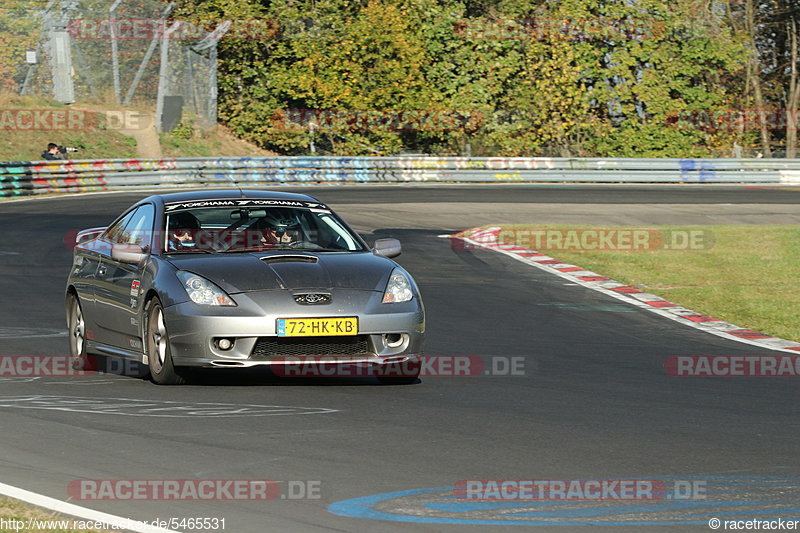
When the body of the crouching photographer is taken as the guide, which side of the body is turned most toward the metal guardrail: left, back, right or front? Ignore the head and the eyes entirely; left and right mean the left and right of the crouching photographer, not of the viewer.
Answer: front

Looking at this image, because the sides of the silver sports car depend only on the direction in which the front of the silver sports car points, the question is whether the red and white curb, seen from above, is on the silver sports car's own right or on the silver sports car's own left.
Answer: on the silver sports car's own left

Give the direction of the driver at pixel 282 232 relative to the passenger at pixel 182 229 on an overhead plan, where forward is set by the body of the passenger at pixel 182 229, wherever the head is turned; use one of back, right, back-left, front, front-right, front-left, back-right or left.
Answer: front-left

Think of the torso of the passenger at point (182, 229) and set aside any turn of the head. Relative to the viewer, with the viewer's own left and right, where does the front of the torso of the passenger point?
facing the viewer and to the right of the viewer

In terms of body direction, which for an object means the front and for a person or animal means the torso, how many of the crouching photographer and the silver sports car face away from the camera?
0

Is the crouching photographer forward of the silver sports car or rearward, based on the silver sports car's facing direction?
rearward

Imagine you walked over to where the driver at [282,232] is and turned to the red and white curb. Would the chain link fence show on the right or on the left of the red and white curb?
left

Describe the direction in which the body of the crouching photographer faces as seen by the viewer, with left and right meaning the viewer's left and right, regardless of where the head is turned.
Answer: facing to the right of the viewer

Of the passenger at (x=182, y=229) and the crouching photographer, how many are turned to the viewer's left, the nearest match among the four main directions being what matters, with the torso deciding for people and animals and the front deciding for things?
0

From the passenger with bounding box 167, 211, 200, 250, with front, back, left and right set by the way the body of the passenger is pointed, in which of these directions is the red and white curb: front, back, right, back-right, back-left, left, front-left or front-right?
left
